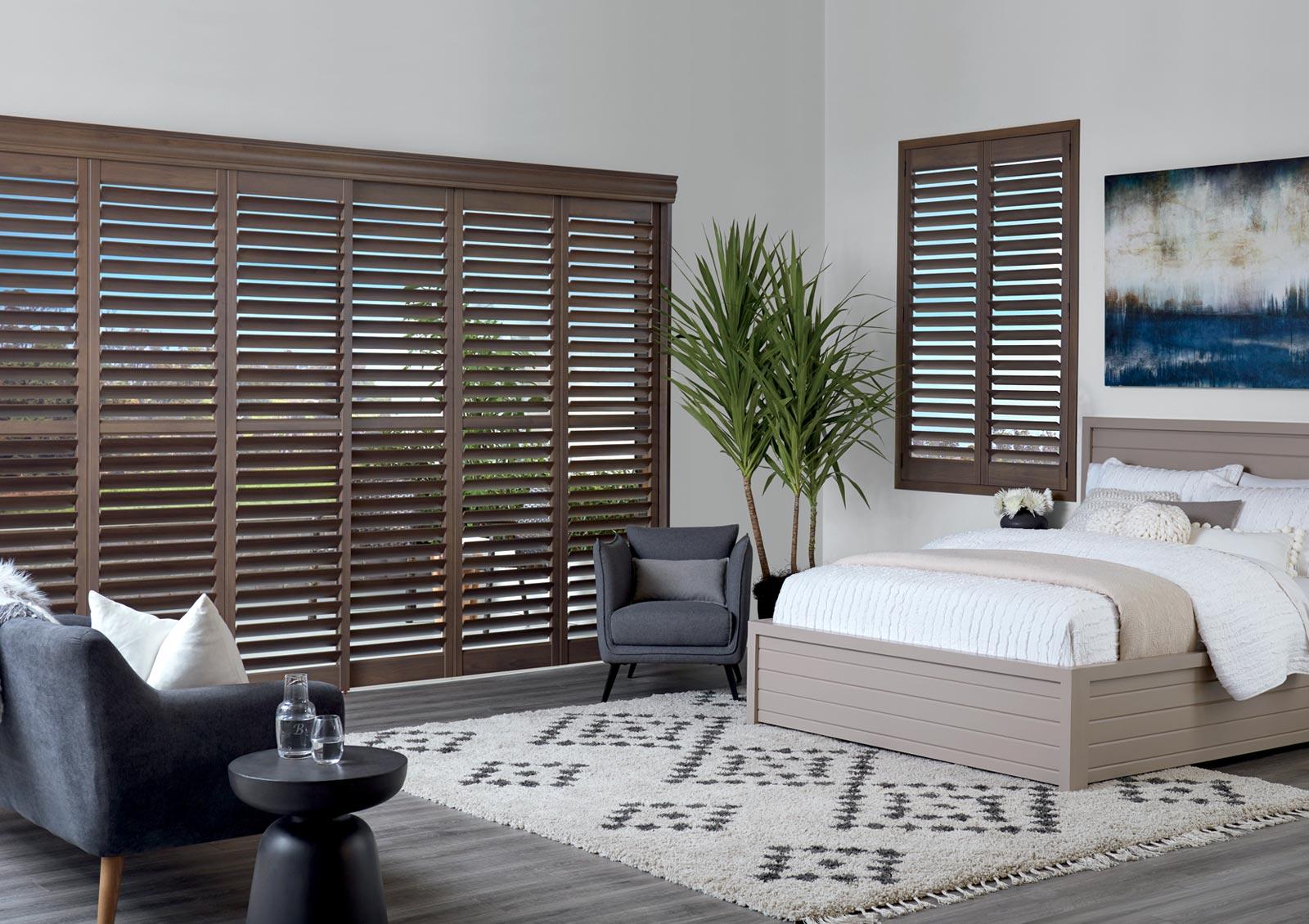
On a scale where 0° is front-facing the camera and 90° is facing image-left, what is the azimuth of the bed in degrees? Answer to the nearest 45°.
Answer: approximately 45°

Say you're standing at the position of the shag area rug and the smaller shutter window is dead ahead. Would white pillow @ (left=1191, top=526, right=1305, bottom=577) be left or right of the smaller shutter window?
right

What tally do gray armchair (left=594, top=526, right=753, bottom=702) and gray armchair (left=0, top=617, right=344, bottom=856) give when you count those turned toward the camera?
1

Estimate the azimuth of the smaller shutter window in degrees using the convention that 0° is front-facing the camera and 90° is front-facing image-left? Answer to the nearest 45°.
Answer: approximately 45°

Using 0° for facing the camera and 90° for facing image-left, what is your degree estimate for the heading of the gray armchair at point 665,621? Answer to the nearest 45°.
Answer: approximately 0°
